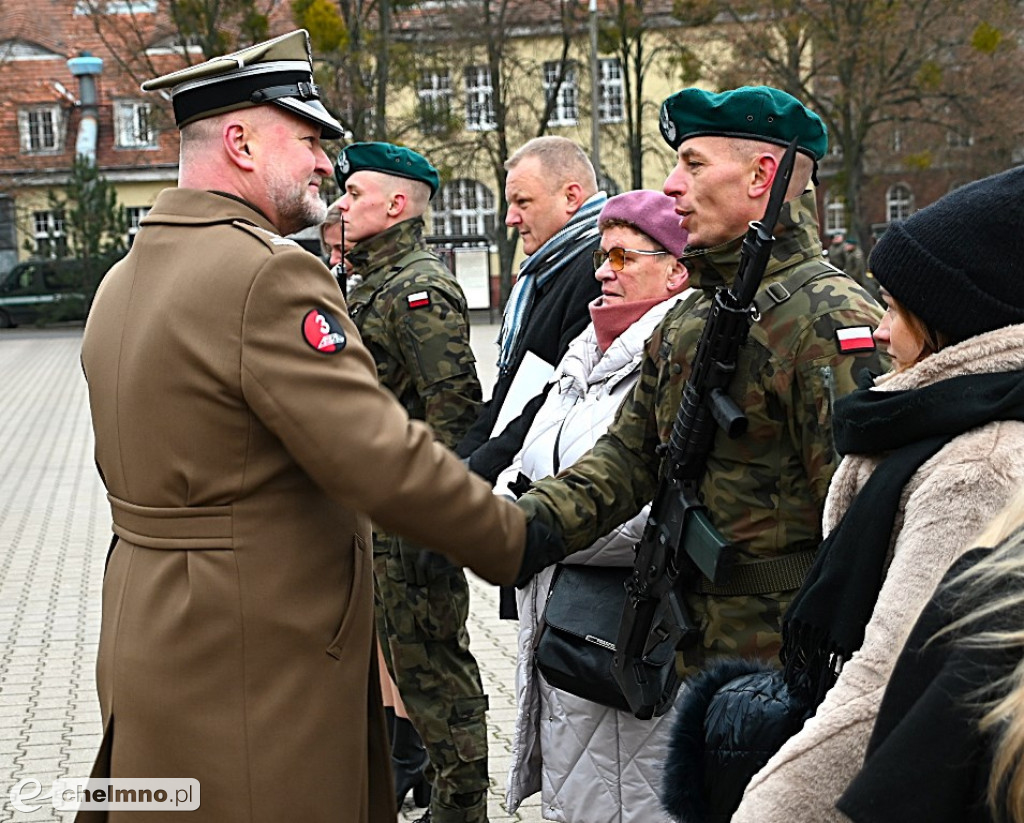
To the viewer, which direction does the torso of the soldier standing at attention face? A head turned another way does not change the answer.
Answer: to the viewer's left

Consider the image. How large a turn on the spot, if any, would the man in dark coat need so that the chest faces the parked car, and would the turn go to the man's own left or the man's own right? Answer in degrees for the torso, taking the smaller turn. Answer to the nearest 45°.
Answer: approximately 90° to the man's own right

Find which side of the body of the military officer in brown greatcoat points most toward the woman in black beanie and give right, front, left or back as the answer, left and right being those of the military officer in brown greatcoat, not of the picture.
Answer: right

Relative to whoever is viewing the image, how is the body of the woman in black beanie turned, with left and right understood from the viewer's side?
facing to the left of the viewer

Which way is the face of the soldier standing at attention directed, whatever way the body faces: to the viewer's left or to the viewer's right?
to the viewer's left

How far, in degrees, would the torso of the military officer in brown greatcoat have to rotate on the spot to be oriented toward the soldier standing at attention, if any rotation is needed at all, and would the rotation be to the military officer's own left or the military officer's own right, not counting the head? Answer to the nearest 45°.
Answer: approximately 45° to the military officer's own left

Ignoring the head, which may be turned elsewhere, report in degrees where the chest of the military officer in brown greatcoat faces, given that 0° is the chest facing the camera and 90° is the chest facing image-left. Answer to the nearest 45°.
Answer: approximately 225°

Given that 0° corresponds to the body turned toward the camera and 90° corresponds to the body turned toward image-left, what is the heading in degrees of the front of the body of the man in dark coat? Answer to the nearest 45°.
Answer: approximately 90°

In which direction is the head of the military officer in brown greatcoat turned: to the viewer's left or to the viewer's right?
to the viewer's right

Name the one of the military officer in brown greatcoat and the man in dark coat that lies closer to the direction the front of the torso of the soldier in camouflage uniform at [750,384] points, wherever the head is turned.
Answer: the military officer in brown greatcoat

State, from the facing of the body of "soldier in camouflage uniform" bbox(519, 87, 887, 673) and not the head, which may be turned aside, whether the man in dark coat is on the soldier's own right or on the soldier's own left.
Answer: on the soldier's own right

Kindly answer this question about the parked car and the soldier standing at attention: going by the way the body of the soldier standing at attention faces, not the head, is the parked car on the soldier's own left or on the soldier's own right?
on the soldier's own right

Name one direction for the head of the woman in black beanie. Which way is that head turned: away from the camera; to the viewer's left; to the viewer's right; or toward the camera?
to the viewer's left

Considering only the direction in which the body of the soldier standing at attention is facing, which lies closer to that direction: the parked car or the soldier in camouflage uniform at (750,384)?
the parked car

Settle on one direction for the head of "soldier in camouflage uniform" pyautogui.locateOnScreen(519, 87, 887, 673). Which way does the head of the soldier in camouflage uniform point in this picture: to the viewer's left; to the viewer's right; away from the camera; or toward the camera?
to the viewer's left
